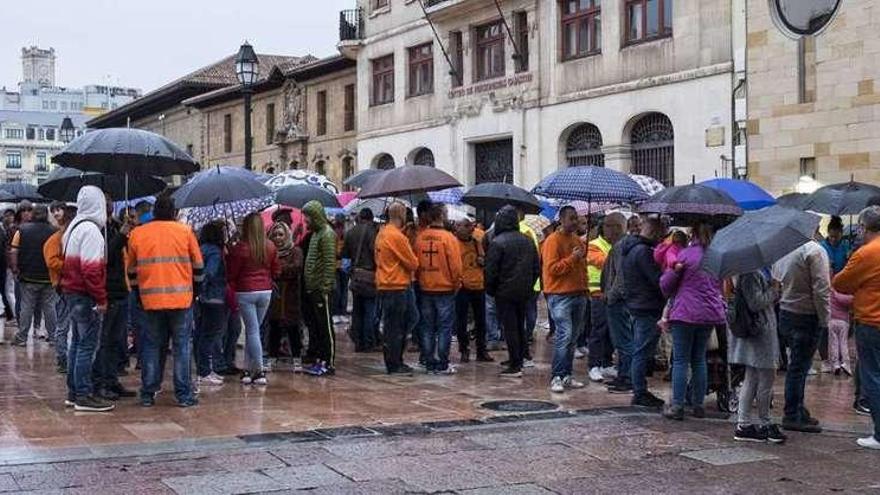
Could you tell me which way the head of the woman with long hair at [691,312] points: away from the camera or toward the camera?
away from the camera

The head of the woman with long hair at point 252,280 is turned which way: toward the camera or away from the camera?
away from the camera

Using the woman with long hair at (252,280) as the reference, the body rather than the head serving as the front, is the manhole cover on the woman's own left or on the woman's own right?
on the woman's own right

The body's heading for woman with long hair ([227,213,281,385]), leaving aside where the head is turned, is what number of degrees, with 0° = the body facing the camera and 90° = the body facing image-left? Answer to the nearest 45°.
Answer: approximately 180°

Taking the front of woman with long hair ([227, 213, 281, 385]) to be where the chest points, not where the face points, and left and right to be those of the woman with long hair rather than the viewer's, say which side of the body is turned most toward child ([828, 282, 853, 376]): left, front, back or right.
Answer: right

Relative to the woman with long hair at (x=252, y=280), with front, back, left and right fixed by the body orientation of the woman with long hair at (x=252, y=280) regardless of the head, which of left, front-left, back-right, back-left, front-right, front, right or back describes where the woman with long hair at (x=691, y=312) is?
back-right

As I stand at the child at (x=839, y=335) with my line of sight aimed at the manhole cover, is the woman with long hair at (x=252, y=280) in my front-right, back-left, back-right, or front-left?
front-right
